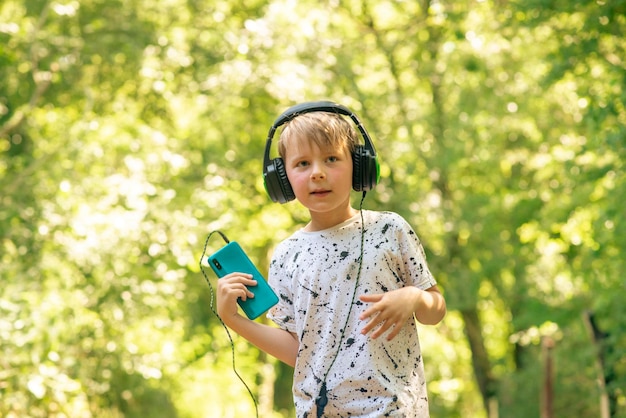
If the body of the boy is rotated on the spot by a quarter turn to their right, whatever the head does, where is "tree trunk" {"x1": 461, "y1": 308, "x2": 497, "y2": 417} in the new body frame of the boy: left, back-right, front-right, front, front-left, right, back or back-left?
right

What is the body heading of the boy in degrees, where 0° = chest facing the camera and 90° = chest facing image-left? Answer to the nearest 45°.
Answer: approximately 0°
